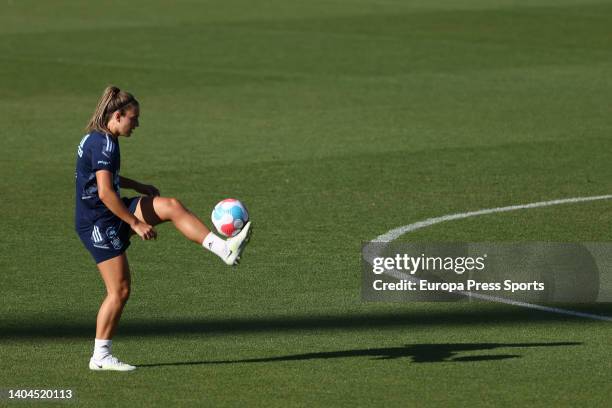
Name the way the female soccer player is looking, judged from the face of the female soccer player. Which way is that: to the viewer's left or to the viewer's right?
to the viewer's right

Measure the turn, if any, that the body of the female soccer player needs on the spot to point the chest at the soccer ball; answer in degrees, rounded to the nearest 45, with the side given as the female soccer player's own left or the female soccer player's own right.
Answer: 0° — they already face it

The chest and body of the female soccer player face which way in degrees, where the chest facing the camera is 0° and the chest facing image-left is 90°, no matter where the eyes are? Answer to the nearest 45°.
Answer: approximately 270°
